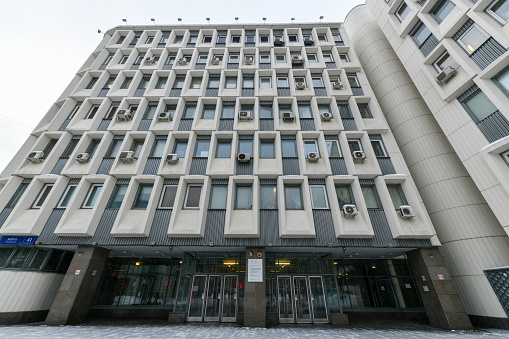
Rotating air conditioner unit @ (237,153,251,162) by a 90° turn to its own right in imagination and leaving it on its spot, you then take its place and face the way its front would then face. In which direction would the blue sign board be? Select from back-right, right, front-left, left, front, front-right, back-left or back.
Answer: front

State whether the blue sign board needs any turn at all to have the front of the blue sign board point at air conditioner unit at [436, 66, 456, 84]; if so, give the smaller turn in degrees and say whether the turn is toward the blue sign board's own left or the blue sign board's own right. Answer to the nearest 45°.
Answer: approximately 45° to the blue sign board's own left

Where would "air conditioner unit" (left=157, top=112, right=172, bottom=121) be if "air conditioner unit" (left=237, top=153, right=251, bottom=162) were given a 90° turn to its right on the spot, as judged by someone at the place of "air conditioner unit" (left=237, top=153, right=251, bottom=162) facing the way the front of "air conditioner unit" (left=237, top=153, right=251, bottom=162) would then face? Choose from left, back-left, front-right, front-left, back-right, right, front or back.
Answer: front

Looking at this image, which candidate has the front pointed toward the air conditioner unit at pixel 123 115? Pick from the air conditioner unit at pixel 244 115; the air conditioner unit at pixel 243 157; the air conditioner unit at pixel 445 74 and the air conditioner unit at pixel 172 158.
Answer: the air conditioner unit at pixel 445 74

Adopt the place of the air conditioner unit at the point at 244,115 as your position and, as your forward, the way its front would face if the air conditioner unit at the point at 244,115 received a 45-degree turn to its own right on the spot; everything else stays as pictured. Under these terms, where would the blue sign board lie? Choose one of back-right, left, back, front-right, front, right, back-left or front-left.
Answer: front-right

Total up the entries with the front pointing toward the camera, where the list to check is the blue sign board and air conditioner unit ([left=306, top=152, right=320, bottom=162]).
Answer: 2

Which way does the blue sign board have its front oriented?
toward the camera

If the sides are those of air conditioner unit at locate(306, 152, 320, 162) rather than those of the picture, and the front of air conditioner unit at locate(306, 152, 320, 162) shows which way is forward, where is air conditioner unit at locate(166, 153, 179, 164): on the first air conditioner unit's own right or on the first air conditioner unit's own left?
on the first air conditioner unit's own right

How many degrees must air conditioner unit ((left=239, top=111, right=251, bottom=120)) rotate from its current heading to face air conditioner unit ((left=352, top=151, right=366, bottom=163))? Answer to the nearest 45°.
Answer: approximately 90° to its left

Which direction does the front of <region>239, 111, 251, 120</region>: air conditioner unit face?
toward the camera

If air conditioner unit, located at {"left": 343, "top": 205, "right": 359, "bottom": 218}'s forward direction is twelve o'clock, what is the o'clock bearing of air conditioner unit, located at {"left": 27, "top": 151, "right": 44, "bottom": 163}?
air conditioner unit, located at {"left": 27, "top": 151, "right": 44, "bottom": 163} is roughly at 2 o'clock from air conditioner unit, located at {"left": 343, "top": 205, "right": 359, "bottom": 218}.

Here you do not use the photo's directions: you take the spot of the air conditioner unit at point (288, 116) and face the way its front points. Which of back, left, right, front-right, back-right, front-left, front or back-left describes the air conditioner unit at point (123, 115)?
right

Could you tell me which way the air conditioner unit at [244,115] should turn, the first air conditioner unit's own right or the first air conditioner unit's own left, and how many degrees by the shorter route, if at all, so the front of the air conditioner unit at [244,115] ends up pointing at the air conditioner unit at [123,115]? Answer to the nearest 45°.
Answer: approximately 90° to the first air conditioner unit's own right

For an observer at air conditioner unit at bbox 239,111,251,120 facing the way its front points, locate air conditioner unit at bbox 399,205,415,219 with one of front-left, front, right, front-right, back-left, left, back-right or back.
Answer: left

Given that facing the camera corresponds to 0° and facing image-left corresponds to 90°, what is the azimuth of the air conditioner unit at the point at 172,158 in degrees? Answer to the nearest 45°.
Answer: approximately 0°
